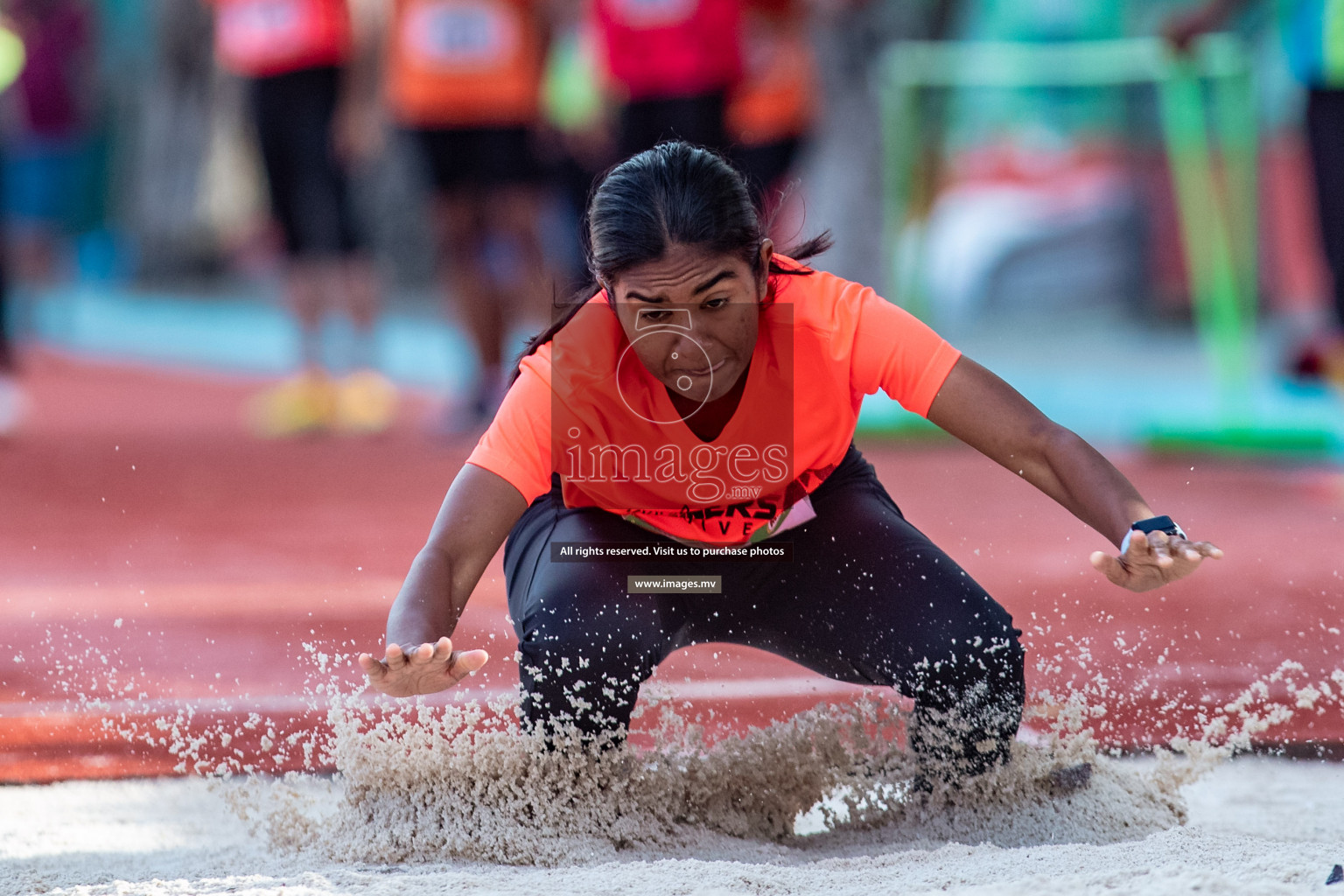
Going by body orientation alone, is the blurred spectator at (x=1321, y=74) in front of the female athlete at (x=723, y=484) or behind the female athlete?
behind

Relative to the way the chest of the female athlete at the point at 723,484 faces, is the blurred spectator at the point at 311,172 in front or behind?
behind

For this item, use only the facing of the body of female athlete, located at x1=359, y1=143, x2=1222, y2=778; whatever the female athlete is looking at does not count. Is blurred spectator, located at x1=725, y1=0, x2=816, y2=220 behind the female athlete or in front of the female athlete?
behind

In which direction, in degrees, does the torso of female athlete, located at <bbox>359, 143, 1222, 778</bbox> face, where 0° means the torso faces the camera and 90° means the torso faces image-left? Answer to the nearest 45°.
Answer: approximately 0°
